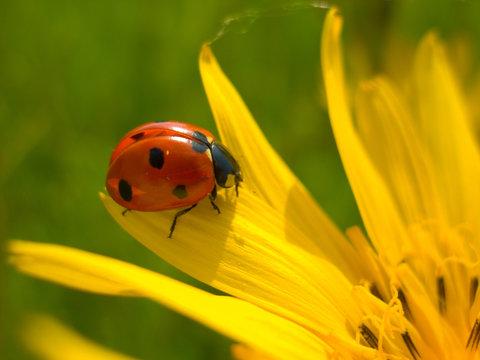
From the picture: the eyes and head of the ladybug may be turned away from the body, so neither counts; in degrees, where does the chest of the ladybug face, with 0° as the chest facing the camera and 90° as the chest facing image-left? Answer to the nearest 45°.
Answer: approximately 270°
